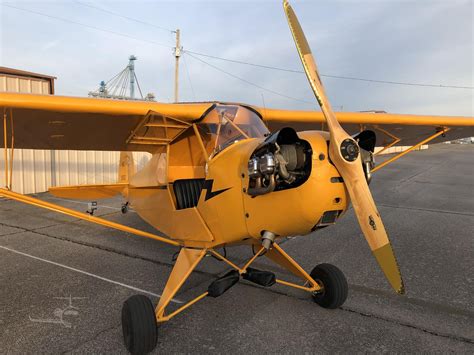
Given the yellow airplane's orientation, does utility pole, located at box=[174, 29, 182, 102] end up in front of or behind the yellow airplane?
behind

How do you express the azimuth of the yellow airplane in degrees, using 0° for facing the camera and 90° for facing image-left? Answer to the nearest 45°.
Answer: approximately 315°
